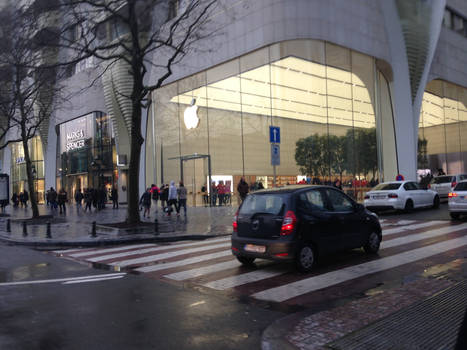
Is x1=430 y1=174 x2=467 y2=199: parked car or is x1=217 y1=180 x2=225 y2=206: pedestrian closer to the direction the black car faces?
the parked car

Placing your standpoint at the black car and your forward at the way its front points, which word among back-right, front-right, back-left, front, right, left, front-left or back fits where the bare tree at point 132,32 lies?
left

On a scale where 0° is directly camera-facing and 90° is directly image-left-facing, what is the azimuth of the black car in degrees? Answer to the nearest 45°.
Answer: approximately 225°

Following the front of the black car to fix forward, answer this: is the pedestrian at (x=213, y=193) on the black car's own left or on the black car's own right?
on the black car's own left

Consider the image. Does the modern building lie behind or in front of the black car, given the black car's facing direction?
in front

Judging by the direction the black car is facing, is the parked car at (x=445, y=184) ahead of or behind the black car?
ahead
